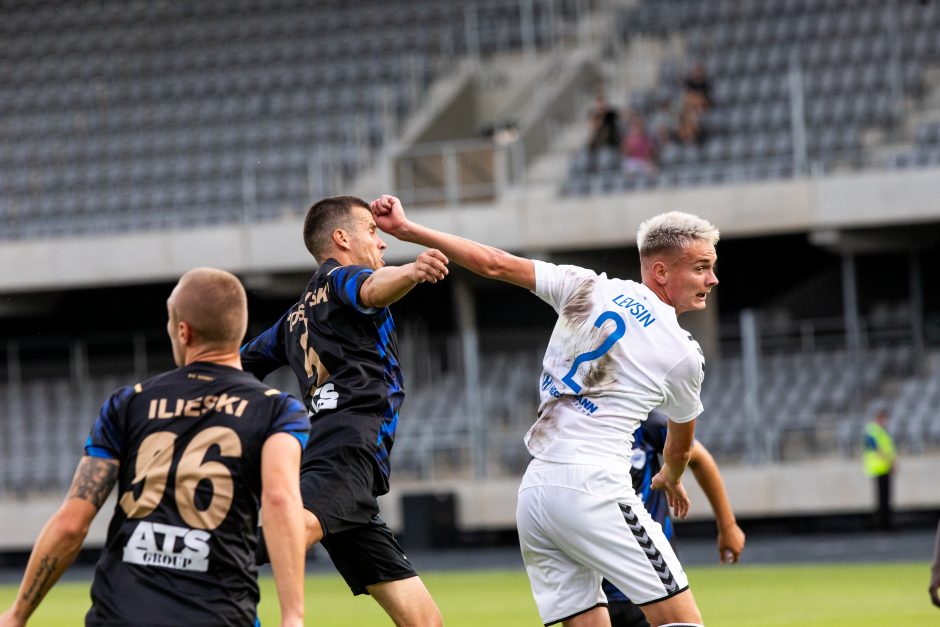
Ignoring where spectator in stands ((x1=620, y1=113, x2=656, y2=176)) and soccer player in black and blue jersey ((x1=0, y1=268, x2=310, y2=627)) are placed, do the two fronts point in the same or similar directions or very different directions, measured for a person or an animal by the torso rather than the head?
very different directions

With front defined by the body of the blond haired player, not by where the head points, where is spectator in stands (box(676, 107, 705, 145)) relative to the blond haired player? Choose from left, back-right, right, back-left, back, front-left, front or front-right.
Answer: front-left

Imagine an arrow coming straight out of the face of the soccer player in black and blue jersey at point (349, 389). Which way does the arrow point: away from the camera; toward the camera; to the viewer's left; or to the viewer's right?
to the viewer's right

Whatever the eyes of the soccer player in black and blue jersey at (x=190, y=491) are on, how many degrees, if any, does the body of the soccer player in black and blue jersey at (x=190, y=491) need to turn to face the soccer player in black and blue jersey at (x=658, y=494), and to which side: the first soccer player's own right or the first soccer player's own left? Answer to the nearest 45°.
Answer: approximately 45° to the first soccer player's own right

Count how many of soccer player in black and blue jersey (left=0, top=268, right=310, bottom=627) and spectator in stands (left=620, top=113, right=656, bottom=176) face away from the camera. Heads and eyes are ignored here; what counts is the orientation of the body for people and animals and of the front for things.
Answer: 1

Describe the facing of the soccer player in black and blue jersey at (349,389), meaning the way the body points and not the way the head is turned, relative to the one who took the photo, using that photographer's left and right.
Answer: facing away from the viewer and to the right of the viewer

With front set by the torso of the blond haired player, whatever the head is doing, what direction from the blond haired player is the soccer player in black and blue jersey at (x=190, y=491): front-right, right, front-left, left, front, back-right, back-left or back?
back

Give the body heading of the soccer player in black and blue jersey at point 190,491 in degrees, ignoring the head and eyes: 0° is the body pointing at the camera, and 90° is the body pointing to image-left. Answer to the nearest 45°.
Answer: approximately 180°

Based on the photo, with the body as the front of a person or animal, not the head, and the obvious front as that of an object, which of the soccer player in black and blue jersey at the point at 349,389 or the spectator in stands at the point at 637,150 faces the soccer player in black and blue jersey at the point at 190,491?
the spectator in stands

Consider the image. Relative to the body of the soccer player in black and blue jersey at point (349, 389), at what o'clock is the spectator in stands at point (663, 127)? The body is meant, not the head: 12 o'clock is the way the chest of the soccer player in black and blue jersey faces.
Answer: The spectator in stands is roughly at 11 o'clock from the soccer player in black and blue jersey.

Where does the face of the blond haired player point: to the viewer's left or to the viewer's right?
to the viewer's right

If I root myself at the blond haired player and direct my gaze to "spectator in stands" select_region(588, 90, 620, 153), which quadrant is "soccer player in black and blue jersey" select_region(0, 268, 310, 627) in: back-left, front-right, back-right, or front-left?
back-left

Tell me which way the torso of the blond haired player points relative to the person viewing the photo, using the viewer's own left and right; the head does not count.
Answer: facing away from the viewer and to the right of the viewer
